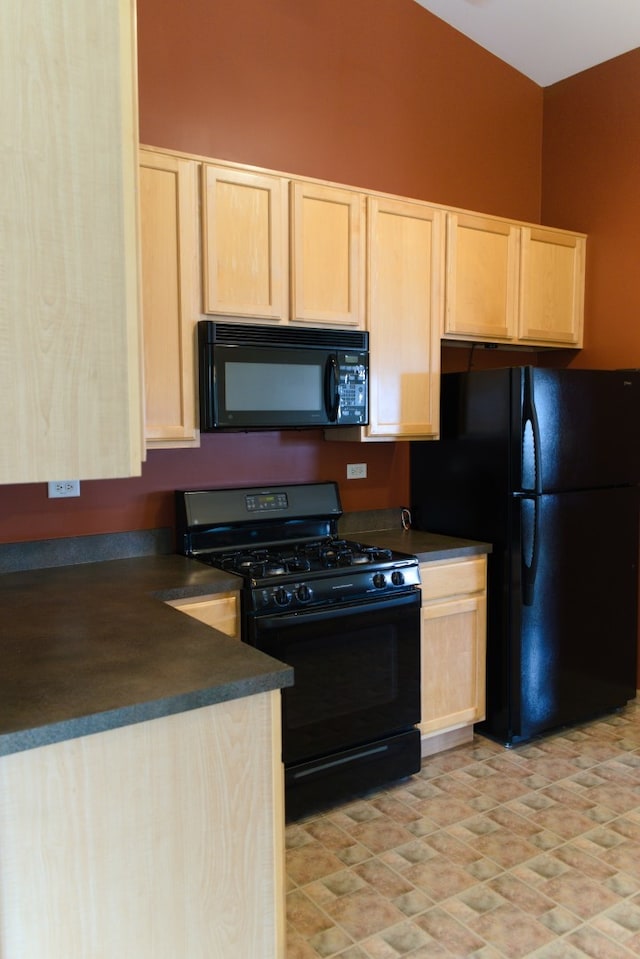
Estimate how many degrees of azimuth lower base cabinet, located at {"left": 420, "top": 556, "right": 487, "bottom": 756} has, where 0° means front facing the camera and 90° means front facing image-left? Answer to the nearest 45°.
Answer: approximately 315°

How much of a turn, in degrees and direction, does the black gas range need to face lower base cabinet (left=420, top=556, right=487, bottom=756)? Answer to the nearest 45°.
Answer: approximately 90° to its left

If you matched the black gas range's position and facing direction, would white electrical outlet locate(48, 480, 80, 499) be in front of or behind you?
behind

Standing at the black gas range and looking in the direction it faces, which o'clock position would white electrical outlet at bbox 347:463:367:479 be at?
The white electrical outlet is roughly at 8 o'clock from the black gas range.

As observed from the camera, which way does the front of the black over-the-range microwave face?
facing the viewer and to the right of the viewer

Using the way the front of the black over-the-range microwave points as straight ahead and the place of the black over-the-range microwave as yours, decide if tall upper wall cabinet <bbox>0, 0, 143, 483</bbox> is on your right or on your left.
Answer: on your right
